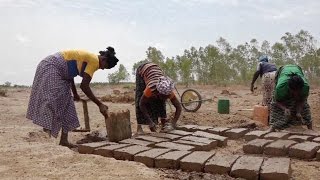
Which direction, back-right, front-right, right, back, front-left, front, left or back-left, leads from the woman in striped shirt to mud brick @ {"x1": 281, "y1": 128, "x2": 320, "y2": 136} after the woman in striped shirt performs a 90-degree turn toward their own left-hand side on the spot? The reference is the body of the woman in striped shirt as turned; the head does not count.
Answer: front-right

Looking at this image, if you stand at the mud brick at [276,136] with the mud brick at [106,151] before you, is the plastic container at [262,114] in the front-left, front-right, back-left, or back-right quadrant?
back-right

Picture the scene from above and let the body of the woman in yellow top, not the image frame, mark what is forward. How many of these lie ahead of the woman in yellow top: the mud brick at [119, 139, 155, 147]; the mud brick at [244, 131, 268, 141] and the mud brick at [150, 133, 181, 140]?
3

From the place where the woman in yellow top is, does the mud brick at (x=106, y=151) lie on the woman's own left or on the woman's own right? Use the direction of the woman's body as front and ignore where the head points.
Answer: on the woman's own right

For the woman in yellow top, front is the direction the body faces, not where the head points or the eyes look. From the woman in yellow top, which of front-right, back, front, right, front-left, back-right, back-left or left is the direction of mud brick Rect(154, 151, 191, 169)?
front-right

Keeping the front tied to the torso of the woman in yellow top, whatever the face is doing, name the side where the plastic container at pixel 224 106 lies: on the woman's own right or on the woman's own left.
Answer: on the woman's own left

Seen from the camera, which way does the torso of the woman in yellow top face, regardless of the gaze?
to the viewer's right

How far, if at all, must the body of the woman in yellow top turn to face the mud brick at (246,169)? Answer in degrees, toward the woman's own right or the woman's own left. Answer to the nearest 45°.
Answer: approximately 45° to the woman's own right

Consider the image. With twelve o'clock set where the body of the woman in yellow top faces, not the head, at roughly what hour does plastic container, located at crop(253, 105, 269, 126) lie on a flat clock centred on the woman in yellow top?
The plastic container is roughly at 11 o'clock from the woman in yellow top.

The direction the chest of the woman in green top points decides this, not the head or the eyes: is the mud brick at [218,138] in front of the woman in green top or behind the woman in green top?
in front

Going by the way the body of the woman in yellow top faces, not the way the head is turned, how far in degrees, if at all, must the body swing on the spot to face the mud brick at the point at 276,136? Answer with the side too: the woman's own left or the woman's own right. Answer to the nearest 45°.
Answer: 0° — they already face it

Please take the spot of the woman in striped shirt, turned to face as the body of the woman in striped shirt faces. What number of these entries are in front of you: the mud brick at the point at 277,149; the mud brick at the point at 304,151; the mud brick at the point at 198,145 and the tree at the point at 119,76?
3
